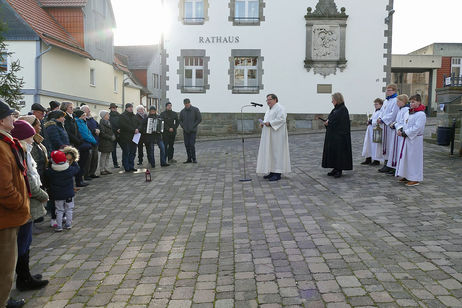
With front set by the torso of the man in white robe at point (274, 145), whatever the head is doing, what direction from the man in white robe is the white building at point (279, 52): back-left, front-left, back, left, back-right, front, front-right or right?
back-right

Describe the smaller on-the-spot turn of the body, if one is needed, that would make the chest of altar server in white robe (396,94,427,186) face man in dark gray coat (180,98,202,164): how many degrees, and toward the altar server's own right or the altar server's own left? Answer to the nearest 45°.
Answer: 0° — they already face them

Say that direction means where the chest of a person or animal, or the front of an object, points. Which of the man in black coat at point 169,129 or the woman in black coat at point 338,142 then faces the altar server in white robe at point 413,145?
the man in black coat at point 169,129

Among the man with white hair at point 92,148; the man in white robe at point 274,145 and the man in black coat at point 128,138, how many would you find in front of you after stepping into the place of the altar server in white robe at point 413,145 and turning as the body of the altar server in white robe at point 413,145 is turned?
3

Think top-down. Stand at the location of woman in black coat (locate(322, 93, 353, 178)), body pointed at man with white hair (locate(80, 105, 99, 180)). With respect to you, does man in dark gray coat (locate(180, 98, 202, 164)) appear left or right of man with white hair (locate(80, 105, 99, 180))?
right

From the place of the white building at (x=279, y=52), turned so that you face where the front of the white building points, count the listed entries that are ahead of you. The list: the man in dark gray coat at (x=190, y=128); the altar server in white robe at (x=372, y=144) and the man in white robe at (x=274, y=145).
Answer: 3

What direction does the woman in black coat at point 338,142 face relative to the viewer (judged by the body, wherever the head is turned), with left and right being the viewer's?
facing to the left of the viewer

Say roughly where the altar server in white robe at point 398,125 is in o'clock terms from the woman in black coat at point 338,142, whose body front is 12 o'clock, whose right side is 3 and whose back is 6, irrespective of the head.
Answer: The altar server in white robe is roughly at 6 o'clock from the woman in black coat.

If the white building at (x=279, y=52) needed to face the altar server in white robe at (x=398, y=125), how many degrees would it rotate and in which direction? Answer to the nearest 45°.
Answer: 0° — it already faces them
